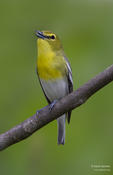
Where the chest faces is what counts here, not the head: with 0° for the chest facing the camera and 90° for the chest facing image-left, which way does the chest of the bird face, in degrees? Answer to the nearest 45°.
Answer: approximately 45°
